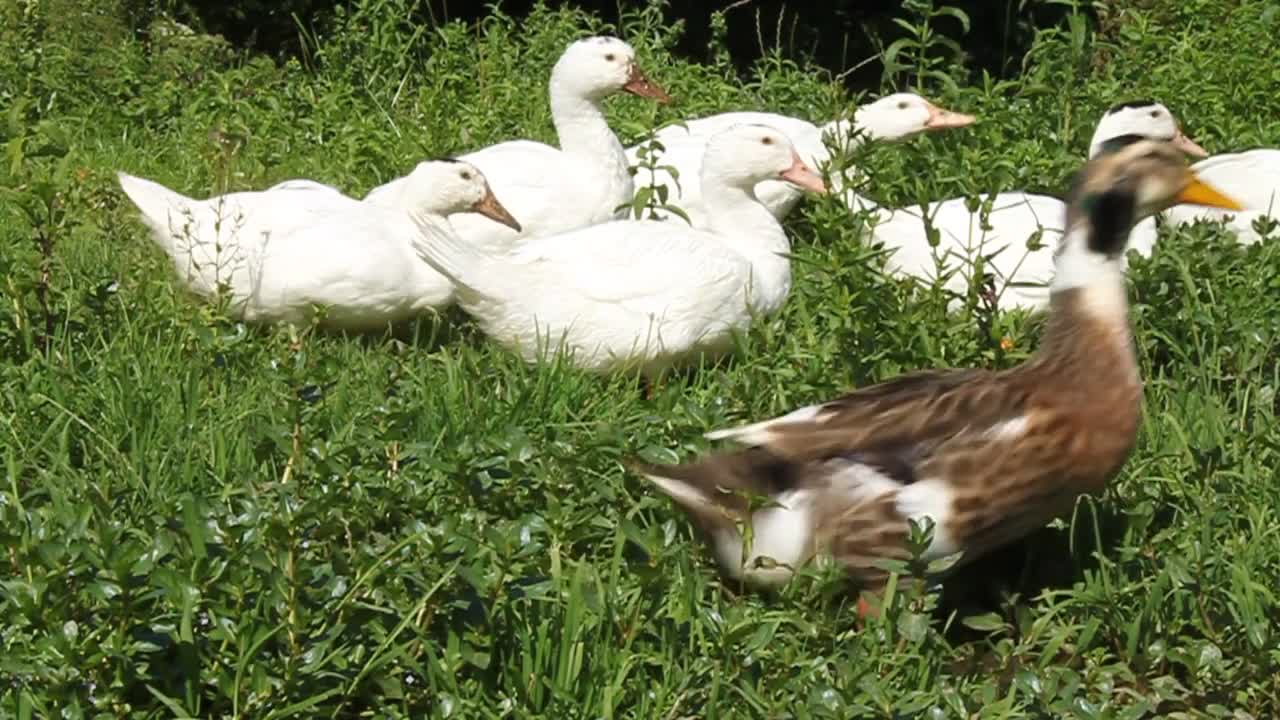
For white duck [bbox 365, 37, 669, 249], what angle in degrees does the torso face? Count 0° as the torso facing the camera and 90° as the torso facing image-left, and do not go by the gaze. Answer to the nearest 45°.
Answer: approximately 270°

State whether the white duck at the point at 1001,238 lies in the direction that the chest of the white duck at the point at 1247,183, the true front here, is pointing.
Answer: no

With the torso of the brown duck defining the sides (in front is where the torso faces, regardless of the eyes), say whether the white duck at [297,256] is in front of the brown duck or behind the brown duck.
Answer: behind

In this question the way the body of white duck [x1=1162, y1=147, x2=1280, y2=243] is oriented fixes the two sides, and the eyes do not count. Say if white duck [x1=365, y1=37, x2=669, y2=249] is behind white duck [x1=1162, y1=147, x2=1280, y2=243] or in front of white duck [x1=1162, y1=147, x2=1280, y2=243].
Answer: behind

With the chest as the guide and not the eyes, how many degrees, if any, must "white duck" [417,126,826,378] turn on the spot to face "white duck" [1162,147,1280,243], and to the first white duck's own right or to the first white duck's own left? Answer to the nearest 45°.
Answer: approximately 45° to the first white duck's own left

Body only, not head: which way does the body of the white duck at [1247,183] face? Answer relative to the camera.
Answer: to the viewer's right

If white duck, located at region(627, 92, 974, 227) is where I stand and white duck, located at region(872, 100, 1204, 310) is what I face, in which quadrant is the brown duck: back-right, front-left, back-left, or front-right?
front-right

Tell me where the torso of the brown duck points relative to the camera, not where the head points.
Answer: to the viewer's right

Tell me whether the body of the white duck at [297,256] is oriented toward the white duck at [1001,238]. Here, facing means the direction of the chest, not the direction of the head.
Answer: yes

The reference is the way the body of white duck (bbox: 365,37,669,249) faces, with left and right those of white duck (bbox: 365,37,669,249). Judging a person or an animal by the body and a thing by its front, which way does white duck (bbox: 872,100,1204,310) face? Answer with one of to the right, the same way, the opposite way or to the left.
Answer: the same way

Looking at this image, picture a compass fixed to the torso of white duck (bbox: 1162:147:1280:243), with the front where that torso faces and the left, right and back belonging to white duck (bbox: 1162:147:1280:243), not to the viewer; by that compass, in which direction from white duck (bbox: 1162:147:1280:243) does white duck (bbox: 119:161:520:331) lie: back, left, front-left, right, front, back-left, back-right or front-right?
back-right

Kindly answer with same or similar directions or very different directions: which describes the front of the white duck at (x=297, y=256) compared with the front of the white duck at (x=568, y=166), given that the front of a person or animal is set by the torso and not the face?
same or similar directions

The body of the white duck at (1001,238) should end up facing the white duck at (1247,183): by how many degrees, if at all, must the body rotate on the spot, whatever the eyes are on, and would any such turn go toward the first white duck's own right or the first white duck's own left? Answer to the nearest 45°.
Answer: approximately 45° to the first white duck's own left

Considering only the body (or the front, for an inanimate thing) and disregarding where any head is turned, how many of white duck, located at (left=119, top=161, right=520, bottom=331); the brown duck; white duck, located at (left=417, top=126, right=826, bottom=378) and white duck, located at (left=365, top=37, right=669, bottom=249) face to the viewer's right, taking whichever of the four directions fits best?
4

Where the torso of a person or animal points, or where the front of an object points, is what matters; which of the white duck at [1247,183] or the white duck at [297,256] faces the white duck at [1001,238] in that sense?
the white duck at [297,256]

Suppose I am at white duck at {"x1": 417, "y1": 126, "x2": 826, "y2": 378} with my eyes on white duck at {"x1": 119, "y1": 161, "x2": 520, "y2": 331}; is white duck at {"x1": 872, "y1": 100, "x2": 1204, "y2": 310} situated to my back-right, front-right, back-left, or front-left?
back-right

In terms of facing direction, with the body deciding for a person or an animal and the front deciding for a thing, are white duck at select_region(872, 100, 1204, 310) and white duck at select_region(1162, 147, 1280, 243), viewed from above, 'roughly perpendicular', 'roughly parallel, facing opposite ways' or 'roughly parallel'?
roughly parallel

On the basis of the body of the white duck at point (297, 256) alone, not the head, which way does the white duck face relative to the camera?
to the viewer's right

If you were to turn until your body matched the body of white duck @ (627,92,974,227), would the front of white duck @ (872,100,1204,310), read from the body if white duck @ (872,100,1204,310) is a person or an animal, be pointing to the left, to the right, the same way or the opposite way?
the same way

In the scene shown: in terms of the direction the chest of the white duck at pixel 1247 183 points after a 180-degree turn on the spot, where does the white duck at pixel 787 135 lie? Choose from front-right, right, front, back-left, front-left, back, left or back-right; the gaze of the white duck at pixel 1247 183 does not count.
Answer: front

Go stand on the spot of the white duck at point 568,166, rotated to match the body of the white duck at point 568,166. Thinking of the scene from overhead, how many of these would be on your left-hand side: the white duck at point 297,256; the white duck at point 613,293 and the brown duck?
0

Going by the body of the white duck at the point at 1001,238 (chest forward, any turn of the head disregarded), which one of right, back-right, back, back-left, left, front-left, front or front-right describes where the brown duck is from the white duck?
right

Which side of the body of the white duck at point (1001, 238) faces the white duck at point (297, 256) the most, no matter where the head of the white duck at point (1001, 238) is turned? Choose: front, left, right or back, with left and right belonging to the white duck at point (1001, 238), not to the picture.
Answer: back
